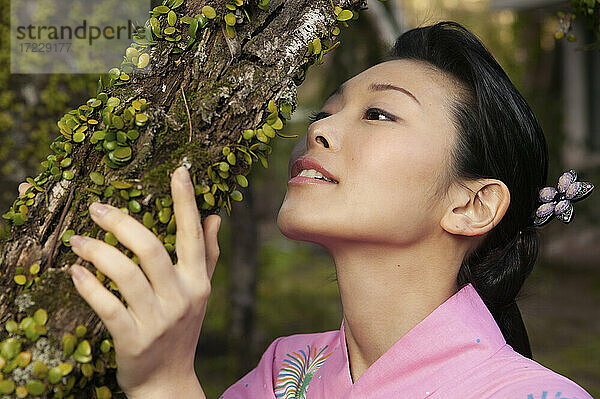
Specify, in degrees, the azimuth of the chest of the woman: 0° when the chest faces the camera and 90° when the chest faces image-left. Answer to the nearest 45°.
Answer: approximately 45°

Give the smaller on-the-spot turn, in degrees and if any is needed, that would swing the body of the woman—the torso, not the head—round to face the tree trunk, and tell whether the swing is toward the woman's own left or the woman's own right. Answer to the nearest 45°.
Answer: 0° — they already face it
